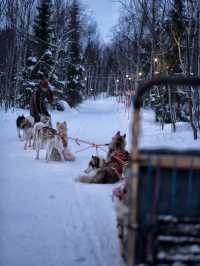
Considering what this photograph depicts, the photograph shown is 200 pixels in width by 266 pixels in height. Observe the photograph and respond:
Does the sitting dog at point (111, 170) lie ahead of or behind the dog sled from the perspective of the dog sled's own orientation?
ahead

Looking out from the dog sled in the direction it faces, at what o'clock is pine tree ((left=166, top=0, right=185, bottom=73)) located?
The pine tree is roughly at 12 o'clock from the dog sled.

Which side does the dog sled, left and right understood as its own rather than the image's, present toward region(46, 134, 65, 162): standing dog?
front

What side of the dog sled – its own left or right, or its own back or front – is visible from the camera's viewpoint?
back

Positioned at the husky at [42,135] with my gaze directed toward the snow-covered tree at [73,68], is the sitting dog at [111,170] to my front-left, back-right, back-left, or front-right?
back-right

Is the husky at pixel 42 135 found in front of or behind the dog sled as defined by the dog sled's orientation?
in front

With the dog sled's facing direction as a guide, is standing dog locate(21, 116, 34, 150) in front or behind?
in front
